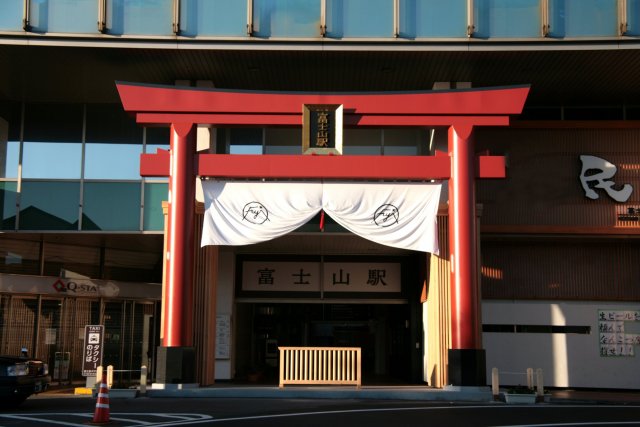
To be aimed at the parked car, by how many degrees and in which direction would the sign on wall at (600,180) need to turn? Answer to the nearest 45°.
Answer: approximately 45° to its right

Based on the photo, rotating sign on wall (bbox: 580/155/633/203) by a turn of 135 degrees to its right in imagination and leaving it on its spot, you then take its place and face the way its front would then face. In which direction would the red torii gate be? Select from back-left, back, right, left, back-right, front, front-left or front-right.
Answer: left

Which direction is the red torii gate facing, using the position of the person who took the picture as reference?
facing the viewer

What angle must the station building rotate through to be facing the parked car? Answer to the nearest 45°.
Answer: approximately 45° to its right

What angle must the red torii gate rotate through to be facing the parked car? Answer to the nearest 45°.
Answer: approximately 45° to its right

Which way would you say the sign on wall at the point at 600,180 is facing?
toward the camera
